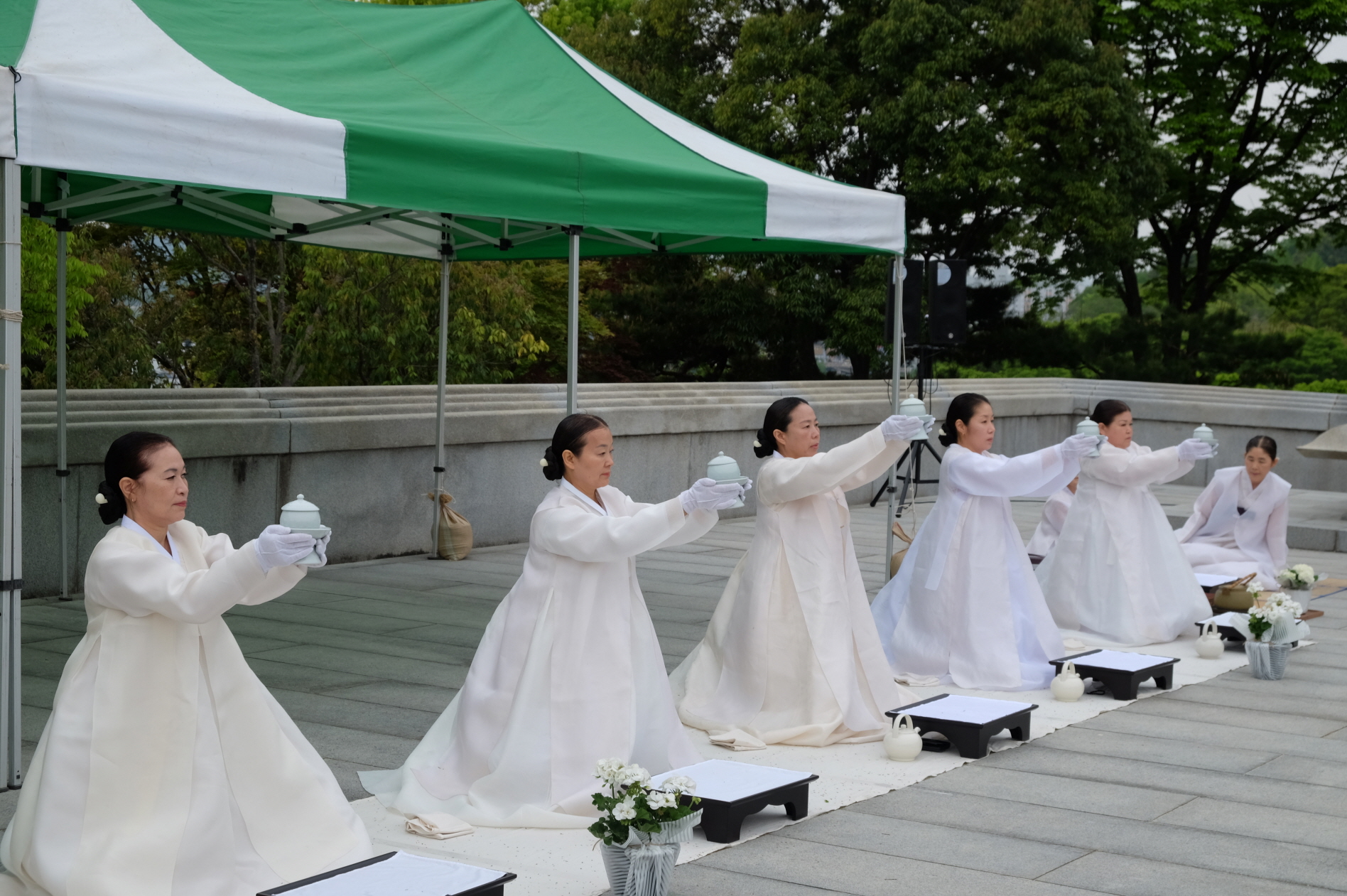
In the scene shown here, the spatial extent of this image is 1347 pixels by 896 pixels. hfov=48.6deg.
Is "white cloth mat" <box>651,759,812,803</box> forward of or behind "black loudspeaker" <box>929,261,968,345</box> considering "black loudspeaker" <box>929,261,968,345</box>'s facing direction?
forward

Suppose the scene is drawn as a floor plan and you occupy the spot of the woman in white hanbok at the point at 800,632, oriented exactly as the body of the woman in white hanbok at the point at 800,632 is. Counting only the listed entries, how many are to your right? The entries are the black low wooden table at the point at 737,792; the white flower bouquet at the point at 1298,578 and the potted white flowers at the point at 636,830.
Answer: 2

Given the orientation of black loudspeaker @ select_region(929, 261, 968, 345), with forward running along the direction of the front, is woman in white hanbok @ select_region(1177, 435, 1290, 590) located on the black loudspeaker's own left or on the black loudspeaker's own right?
on the black loudspeaker's own left

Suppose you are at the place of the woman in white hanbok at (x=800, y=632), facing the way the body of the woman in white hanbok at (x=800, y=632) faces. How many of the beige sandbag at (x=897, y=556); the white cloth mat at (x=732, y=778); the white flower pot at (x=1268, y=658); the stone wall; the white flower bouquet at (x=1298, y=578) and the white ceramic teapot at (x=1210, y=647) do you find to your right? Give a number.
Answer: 1

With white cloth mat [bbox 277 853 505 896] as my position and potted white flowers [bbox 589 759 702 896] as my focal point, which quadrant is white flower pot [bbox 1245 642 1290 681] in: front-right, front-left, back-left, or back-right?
front-left

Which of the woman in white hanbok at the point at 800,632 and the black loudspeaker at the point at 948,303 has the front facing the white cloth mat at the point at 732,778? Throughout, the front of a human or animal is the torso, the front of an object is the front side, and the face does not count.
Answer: the black loudspeaker

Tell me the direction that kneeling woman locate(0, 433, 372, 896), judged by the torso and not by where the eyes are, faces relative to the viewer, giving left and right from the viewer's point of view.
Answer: facing the viewer and to the right of the viewer

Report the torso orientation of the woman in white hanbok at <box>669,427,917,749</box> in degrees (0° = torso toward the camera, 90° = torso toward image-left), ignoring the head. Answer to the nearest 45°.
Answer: approximately 270°

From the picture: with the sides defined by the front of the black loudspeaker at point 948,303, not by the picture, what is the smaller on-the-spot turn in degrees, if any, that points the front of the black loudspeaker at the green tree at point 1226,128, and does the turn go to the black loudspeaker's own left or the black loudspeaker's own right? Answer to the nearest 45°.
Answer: approximately 180°

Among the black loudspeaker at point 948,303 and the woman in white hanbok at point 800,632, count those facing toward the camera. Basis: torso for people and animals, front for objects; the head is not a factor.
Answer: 1

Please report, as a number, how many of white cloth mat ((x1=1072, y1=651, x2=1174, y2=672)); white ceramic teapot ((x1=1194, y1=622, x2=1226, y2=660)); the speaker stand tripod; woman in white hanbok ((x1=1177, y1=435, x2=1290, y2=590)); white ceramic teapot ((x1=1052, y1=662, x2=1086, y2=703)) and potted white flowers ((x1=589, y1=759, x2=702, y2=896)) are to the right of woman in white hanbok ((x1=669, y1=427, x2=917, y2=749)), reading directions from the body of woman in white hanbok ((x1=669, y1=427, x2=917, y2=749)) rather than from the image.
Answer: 1

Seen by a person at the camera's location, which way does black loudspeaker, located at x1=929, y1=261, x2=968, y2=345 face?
facing the viewer

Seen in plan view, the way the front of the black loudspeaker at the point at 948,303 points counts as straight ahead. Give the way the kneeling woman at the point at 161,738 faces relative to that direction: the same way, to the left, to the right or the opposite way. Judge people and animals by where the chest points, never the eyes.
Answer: to the left

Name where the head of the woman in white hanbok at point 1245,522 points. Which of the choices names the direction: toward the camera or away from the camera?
toward the camera
